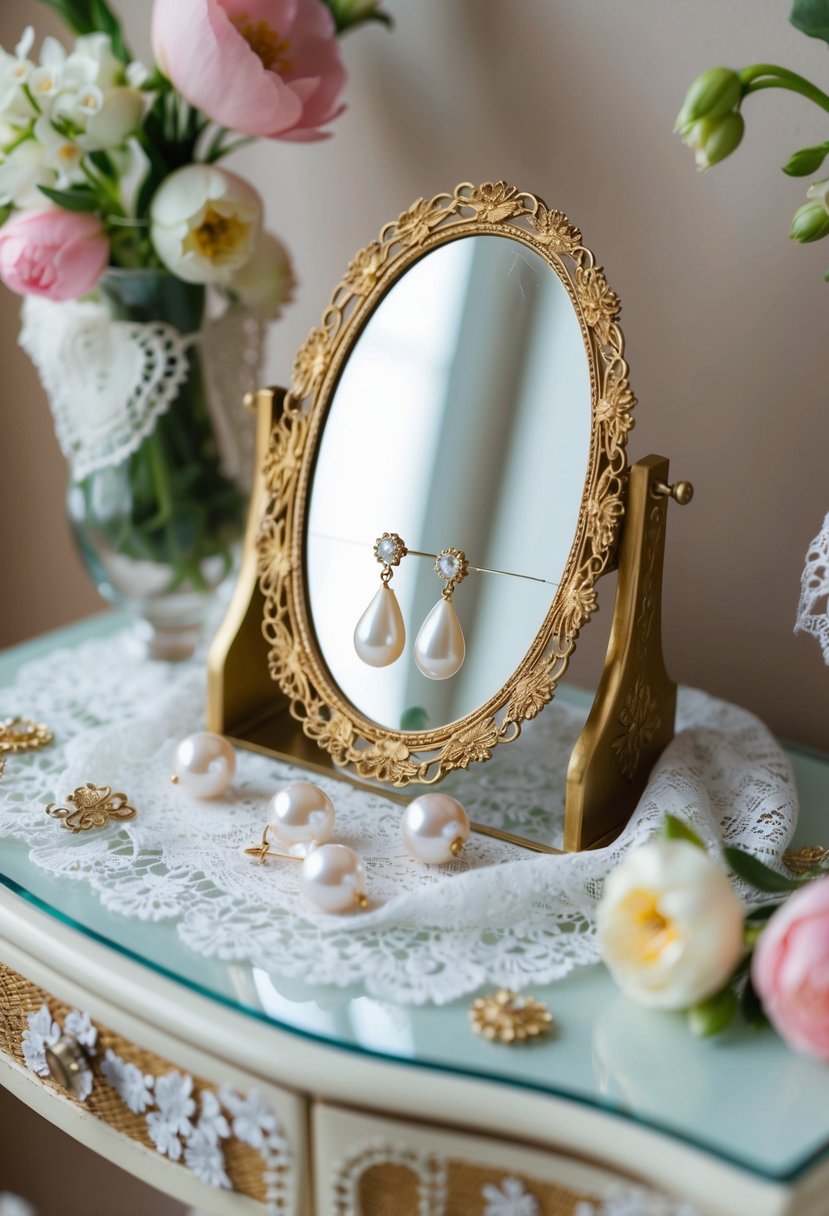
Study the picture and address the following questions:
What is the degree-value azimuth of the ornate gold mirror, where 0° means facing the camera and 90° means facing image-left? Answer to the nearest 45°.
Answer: approximately 45°
